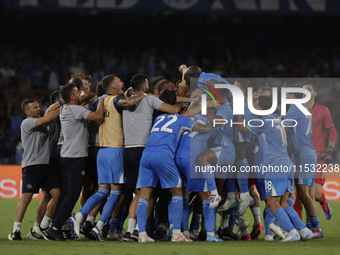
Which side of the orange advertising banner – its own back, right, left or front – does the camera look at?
front
